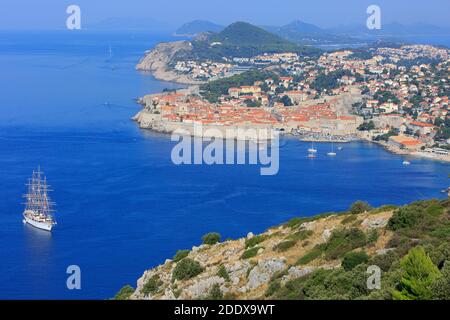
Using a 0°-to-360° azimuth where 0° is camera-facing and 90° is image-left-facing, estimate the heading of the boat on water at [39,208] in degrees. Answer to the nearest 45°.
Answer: approximately 315°

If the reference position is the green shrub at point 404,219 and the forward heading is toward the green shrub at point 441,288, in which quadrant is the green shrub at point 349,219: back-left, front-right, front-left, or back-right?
back-right

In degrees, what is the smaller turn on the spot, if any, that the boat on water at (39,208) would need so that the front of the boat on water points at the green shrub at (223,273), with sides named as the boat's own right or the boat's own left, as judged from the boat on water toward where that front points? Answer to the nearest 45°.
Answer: approximately 45° to the boat's own right

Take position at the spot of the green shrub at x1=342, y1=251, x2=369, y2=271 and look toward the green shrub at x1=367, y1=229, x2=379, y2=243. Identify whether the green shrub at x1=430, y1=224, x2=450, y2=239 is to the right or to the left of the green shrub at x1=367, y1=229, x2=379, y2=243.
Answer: right
